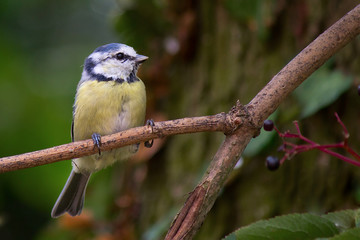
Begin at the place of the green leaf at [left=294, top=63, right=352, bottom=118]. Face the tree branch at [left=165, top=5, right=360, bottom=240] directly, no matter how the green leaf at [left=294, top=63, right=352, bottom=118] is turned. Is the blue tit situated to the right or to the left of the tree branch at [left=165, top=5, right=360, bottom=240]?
right

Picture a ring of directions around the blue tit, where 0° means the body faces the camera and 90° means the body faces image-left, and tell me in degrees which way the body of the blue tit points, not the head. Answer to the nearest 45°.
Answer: approximately 315°
